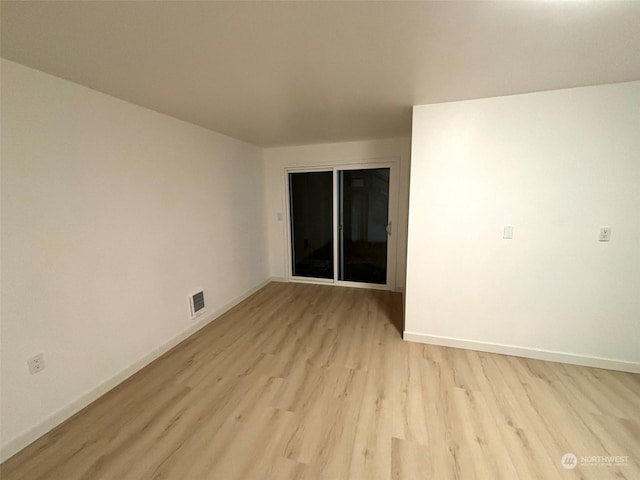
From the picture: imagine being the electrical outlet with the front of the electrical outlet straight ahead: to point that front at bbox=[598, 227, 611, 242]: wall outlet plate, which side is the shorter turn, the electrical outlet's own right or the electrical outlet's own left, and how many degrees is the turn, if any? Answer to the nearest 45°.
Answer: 0° — it already faces it

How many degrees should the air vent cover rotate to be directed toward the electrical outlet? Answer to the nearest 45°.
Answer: approximately 90° to its right

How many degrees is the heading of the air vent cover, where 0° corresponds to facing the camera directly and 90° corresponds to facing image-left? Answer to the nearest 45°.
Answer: approximately 315°

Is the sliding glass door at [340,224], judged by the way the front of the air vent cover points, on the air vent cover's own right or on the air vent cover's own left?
on the air vent cover's own left

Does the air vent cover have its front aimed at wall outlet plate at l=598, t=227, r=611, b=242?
yes

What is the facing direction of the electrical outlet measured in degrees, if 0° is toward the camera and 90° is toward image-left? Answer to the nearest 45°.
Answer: approximately 315°

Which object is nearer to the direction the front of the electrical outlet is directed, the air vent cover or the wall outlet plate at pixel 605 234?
the wall outlet plate

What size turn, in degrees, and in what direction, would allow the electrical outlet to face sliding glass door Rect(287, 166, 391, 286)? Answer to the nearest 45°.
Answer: approximately 45° to its left
